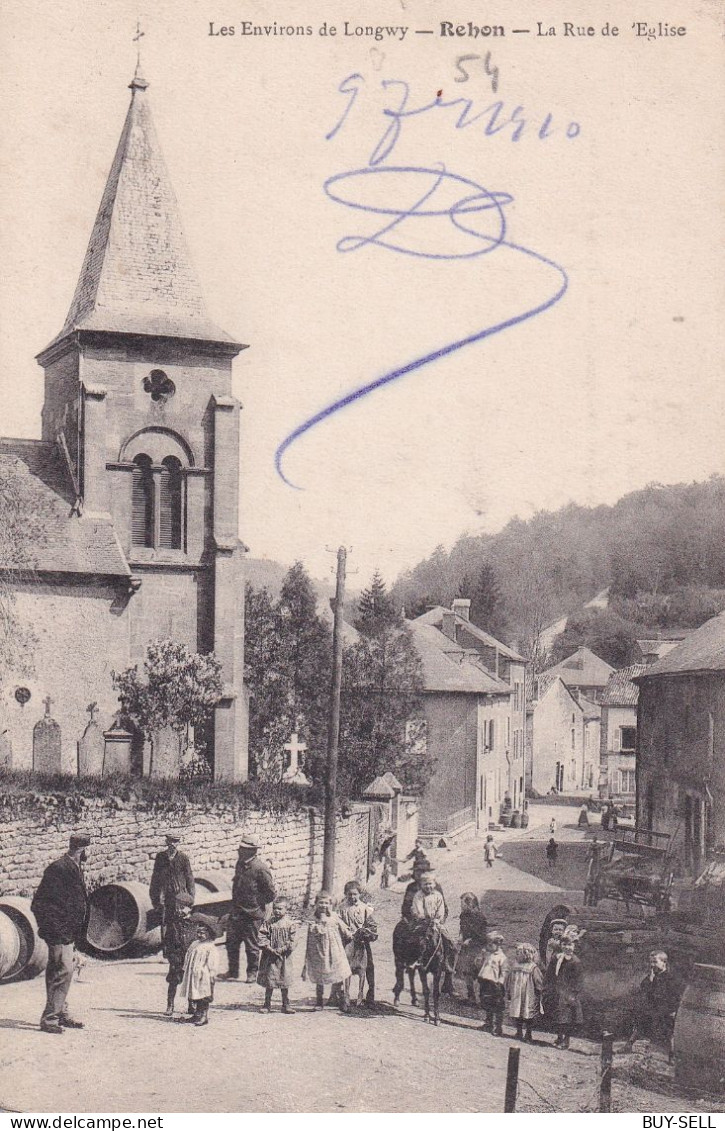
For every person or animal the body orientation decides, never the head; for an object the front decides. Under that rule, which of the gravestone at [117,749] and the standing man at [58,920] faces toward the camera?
the gravestone

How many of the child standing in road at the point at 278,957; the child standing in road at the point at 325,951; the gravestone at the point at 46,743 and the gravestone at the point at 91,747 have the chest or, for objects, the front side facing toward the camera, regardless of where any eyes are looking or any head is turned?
4

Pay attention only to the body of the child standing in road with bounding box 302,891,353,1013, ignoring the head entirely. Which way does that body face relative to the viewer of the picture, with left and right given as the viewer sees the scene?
facing the viewer

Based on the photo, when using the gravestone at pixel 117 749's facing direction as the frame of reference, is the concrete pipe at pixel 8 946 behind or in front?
in front

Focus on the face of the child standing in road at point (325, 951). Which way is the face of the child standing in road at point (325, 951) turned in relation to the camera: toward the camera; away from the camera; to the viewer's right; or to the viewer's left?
toward the camera

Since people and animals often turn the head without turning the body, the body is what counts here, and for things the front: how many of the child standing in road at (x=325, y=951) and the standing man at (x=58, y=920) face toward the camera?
1

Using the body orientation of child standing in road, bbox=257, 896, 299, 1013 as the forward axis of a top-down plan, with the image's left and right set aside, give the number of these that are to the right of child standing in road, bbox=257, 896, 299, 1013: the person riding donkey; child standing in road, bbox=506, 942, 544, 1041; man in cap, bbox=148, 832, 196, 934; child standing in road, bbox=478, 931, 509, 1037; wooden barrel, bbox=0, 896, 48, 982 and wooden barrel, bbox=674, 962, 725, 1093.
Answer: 2

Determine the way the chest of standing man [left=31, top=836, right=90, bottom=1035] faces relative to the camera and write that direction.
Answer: to the viewer's right

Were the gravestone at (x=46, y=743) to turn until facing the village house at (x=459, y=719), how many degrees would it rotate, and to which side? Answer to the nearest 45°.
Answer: approximately 135° to its left

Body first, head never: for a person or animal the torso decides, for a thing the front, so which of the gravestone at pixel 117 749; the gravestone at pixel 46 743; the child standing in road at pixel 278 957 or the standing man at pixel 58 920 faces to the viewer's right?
the standing man

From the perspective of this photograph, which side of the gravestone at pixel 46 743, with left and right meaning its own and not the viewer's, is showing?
front

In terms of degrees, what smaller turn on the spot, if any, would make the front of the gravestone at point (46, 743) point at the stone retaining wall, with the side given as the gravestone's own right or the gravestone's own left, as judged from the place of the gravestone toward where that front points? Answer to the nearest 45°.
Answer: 0° — it already faces it

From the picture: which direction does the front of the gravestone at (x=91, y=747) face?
toward the camera
